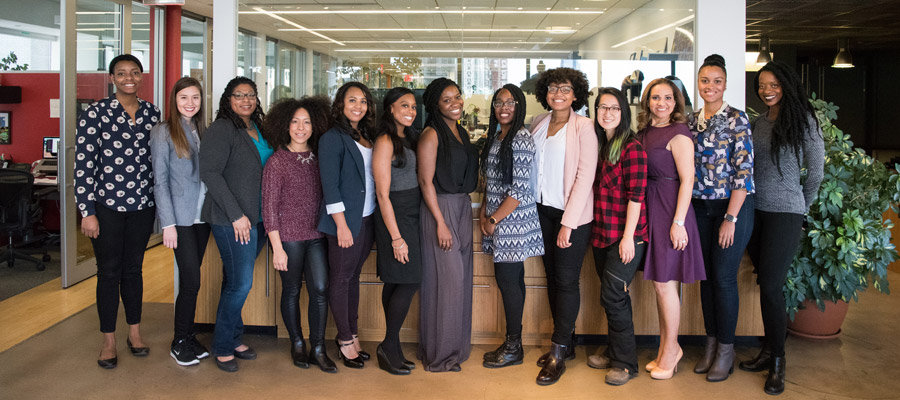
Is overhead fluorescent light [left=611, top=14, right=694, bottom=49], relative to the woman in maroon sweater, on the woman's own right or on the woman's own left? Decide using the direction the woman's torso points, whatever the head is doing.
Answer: on the woman's own left

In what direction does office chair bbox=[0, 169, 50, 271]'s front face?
away from the camera

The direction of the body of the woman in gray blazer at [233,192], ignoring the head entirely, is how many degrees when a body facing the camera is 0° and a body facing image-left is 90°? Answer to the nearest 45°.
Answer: approximately 315°

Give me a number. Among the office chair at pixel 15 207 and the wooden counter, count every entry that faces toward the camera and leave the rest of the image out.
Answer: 1

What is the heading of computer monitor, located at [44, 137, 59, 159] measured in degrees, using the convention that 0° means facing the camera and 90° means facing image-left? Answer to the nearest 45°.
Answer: approximately 45°

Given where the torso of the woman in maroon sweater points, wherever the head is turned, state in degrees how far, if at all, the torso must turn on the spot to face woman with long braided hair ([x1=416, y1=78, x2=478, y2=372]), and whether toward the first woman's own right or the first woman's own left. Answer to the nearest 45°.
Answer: approximately 45° to the first woman's own left
